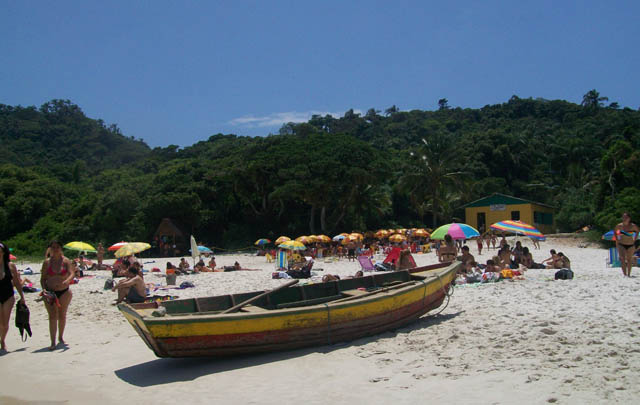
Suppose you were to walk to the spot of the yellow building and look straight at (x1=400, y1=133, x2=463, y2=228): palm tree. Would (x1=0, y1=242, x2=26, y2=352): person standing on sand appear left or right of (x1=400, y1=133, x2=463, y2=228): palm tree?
left

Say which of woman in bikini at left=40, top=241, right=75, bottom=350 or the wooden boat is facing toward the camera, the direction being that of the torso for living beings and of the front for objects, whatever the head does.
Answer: the woman in bikini

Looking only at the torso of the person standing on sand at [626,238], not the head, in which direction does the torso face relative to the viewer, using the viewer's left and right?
facing the viewer

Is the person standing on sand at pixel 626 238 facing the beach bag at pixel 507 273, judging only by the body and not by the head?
no

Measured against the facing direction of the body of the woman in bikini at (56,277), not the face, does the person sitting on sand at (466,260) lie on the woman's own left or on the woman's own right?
on the woman's own left

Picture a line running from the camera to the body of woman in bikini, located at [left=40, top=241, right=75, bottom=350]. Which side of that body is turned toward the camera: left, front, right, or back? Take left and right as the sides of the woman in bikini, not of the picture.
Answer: front

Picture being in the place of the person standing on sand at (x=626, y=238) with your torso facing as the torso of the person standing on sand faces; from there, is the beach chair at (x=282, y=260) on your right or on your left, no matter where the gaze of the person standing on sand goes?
on your right

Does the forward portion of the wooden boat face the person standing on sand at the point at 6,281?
no

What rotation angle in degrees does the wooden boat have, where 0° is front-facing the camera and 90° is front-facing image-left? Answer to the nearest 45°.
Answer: approximately 225°

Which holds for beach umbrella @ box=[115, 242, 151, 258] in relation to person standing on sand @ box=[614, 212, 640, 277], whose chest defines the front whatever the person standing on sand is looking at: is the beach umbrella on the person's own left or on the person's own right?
on the person's own right

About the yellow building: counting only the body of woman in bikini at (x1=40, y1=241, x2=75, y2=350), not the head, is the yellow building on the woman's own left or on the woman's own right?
on the woman's own left

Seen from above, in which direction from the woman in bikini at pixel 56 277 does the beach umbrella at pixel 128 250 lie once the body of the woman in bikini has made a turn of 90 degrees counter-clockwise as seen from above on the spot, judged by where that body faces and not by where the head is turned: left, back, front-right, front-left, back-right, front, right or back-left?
left
